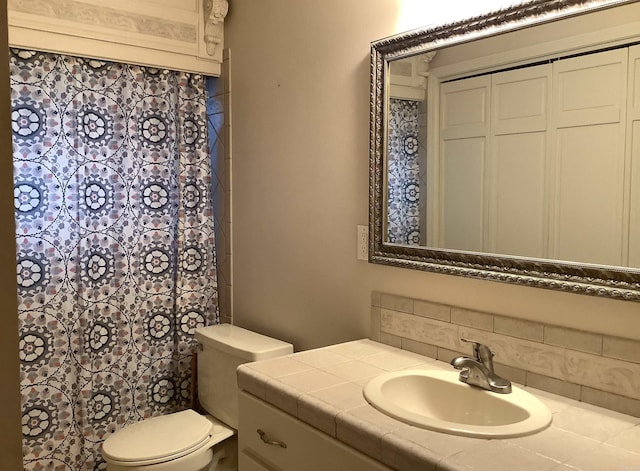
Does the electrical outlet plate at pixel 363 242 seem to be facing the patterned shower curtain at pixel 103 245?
no

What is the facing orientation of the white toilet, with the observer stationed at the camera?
facing the viewer and to the left of the viewer

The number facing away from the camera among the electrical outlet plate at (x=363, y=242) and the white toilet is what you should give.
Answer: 0

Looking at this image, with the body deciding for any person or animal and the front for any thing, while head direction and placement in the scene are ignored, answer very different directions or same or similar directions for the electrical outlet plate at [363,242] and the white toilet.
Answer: same or similar directions
